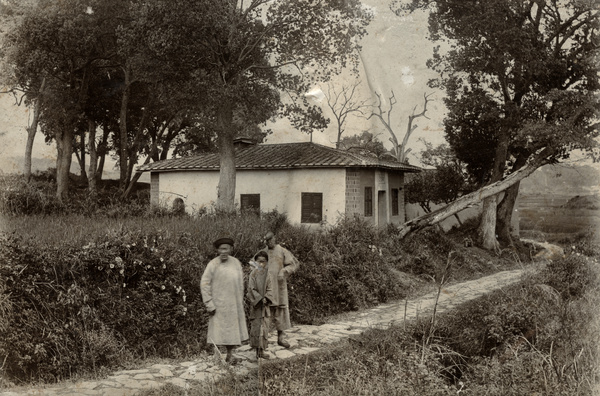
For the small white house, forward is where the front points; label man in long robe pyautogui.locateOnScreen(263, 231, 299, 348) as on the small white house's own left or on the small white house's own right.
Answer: on the small white house's own right

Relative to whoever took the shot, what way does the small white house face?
facing the viewer and to the right of the viewer

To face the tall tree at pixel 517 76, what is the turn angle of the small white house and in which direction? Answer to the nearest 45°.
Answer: approximately 45° to its left

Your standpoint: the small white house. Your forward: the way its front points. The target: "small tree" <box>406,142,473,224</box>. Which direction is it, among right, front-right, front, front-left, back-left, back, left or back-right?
left

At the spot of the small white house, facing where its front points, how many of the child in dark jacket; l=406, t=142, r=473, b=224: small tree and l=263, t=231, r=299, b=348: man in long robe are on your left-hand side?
1

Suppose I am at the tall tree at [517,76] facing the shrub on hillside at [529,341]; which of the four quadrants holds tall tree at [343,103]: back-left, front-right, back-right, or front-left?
back-right

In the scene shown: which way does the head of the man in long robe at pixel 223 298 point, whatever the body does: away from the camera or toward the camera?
toward the camera

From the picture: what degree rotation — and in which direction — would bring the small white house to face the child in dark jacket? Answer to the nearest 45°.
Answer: approximately 45° to its right

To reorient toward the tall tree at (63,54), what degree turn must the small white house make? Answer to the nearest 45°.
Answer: approximately 135° to its right

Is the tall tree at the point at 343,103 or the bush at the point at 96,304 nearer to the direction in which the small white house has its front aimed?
the bush

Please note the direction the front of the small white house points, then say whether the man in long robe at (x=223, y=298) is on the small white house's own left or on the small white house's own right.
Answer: on the small white house's own right
